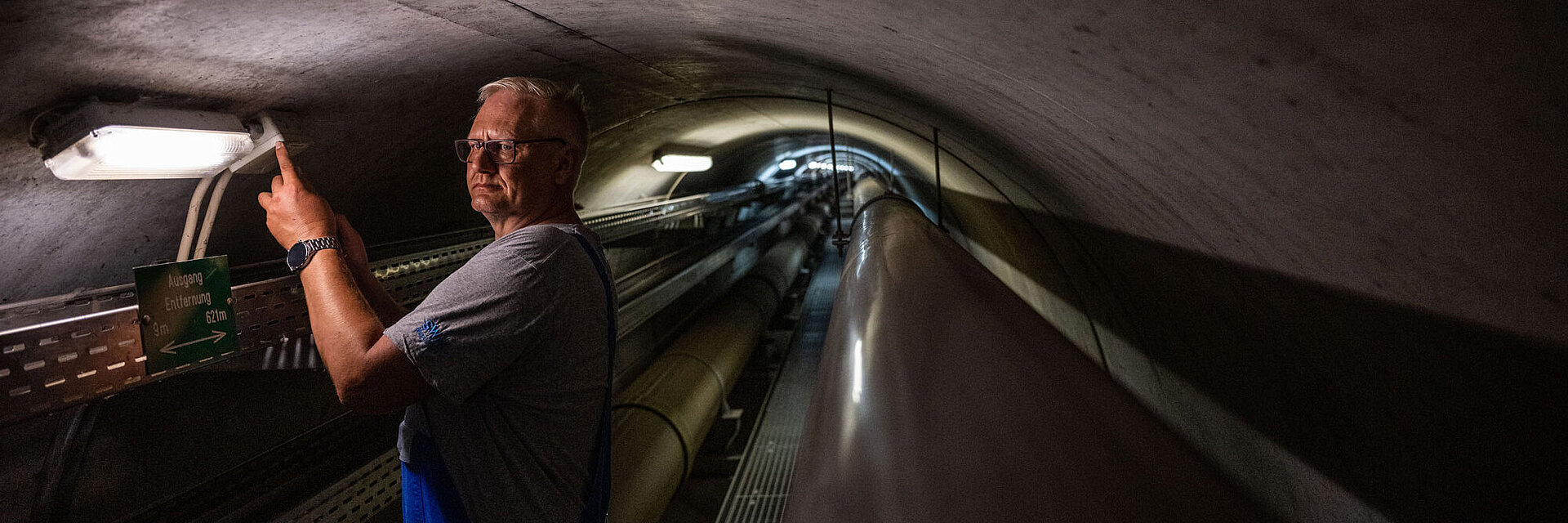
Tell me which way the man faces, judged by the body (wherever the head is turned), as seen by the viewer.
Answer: to the viewer's left

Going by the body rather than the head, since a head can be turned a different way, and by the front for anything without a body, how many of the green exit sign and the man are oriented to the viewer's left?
1

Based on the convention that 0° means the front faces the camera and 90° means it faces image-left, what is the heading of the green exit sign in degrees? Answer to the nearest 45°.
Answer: approximately 315°

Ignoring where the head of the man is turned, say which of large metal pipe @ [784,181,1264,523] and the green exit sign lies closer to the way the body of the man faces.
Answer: the green exit sign

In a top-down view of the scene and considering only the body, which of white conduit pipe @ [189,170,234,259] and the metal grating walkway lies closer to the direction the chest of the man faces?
the white conduit pipe

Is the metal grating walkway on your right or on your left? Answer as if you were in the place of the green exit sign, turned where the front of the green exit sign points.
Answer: on your left

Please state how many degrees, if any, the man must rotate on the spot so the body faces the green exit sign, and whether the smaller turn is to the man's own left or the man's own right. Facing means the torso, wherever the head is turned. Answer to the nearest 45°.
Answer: approximately 45° to the man's own right

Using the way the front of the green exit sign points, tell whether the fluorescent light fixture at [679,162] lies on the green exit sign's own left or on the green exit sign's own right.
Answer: on the green exit sign's own left
